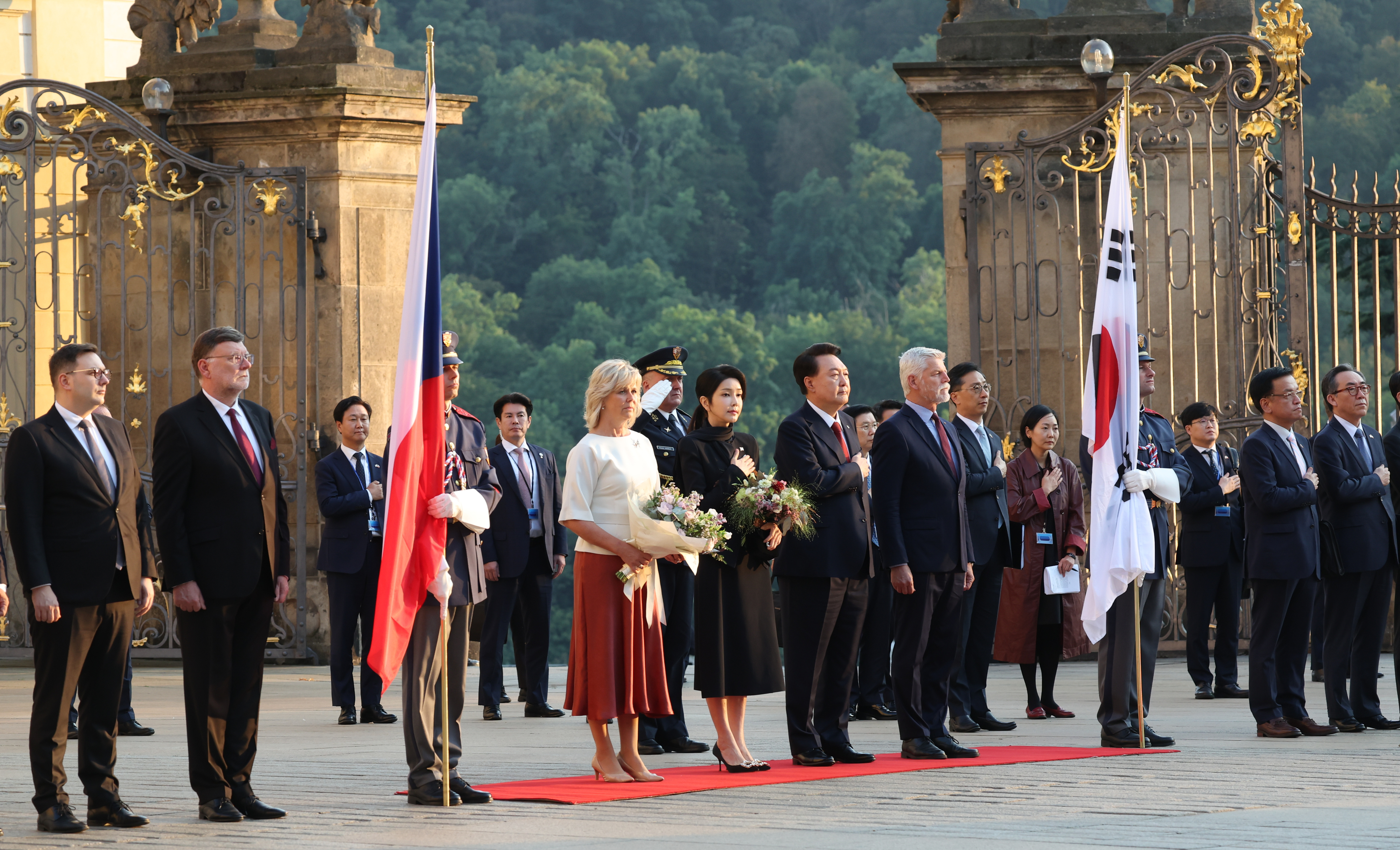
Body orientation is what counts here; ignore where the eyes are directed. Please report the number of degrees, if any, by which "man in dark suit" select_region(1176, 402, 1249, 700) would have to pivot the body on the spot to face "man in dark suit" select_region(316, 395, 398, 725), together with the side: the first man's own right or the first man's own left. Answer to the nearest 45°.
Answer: approximately 135° to the first man's own right

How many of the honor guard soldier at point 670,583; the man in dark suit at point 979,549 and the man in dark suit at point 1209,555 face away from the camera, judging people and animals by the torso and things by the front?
0

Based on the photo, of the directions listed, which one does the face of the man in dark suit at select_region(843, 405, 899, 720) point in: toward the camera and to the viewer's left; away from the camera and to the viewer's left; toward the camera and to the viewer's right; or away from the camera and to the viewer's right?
toward the camera and to the viewer's right

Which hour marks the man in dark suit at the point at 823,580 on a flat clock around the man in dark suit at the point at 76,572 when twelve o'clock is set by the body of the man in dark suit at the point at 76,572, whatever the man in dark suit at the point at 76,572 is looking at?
the man in dark suit at the point at 823,580 is roughly at 10 o'clock from the man in dark suit at the point at 76,572.

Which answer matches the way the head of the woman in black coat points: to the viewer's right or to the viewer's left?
to the viewer's right

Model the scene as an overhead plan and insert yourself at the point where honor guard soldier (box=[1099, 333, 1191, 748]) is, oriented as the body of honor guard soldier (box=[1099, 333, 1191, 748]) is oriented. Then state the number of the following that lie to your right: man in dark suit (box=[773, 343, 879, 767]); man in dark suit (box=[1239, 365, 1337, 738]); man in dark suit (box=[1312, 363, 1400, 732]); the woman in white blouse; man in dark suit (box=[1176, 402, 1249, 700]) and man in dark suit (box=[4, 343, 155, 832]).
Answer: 3

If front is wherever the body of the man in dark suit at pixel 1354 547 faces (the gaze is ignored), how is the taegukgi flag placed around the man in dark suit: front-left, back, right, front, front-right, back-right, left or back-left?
right

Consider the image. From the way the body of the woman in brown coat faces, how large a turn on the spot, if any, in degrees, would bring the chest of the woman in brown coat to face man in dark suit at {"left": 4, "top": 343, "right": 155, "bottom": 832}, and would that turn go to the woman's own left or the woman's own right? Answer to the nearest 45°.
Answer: approximately 90° to the woman's own right

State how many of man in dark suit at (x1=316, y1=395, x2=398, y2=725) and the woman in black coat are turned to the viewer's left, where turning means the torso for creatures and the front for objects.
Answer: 0

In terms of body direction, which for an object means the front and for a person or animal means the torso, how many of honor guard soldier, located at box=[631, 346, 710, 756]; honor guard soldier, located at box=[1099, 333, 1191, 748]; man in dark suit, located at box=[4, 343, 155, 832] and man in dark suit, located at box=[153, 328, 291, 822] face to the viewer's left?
0

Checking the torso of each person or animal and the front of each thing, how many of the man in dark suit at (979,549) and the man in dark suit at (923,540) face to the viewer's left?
0

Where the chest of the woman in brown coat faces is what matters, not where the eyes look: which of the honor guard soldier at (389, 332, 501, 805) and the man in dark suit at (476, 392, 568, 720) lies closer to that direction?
the honor guard soldier

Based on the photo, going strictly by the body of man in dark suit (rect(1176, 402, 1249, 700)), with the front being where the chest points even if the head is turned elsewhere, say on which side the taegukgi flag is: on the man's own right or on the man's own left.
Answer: on the man's own right

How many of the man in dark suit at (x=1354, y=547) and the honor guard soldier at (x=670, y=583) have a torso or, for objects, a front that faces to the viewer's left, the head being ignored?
0

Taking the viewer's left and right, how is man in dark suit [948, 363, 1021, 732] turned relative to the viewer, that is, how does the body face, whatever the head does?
facing the viewer and to the right of the viewer
